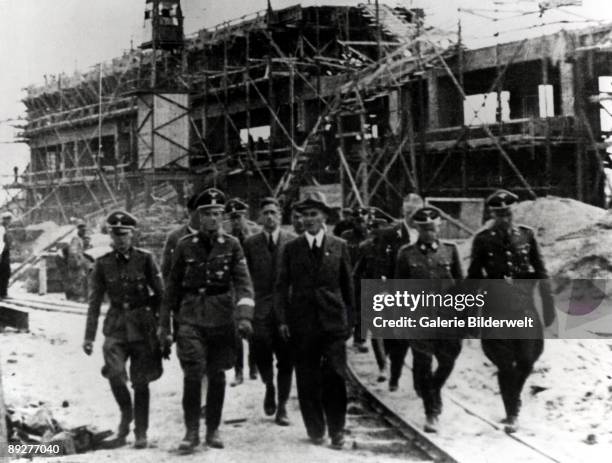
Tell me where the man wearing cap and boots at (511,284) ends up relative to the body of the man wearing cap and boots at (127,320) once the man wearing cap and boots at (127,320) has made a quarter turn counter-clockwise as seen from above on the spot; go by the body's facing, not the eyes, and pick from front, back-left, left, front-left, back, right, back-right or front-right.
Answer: front

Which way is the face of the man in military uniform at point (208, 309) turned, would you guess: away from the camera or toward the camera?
toward the camera

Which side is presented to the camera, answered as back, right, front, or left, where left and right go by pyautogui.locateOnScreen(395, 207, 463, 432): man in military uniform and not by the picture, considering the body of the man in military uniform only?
front

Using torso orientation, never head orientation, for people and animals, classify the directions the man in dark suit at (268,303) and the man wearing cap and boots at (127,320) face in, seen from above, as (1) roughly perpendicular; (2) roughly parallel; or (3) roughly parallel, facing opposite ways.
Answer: roughly parallel

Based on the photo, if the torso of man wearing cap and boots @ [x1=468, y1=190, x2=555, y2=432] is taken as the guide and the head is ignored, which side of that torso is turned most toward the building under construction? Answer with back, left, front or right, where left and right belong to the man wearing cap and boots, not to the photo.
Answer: back

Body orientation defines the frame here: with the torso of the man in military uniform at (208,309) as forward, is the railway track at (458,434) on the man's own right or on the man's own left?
on the man's own left

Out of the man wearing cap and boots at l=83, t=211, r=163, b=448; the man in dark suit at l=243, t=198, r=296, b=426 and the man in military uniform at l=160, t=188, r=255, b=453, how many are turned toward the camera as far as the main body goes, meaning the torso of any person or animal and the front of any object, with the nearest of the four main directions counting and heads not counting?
3

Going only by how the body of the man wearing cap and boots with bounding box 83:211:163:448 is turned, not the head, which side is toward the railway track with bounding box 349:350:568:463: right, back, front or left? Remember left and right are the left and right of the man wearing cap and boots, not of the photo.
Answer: left

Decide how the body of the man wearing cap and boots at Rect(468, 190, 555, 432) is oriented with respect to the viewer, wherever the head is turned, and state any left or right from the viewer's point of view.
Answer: facing the viewer
